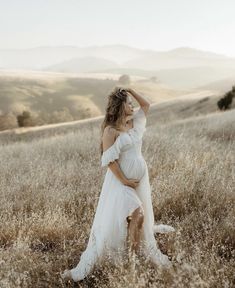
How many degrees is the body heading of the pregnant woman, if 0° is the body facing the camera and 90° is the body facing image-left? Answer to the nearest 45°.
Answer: approximately 315°

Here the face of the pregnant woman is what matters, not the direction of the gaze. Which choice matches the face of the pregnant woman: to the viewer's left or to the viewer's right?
to the viewer's right

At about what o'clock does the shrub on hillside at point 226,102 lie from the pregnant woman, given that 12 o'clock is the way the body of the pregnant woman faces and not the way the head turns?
The shrub on hillside is roughly at 8 o'clock from the pregnant woman.
